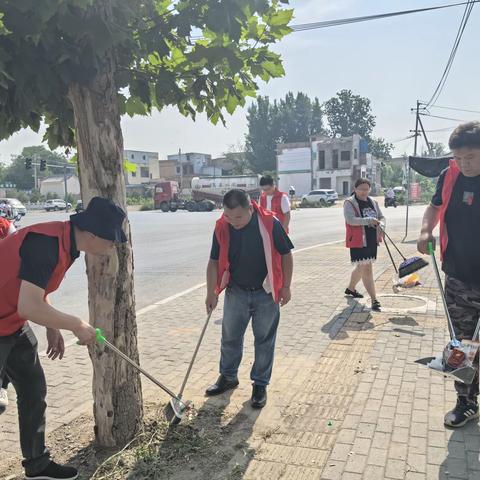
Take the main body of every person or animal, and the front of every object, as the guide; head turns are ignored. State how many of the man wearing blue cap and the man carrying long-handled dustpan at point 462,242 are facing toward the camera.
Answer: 1

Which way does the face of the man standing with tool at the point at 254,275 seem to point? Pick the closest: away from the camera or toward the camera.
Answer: toward the camera

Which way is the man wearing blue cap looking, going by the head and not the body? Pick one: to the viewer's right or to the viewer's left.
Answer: to the viewer's right

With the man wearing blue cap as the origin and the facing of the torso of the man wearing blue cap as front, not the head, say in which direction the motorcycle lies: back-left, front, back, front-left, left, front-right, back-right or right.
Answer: front-left

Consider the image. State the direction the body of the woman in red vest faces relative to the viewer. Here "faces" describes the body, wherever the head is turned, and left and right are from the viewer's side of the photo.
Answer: facing the viewer and to the right of the viewer

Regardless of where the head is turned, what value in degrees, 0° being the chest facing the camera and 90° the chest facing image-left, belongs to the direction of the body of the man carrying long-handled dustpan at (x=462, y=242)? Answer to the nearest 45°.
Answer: approximately 0°

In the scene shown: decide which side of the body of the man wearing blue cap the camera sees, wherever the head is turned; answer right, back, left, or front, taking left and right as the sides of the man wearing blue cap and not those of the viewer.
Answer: right

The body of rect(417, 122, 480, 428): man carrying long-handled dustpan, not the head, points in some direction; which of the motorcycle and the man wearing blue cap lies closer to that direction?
the man wearing blue cap

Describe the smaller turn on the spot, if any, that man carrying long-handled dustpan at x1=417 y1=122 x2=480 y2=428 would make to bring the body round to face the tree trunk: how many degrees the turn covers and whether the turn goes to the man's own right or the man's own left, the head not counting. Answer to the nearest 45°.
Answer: approximately 45° to the man's own right

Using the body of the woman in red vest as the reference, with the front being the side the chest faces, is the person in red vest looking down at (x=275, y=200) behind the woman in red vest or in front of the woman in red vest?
behind

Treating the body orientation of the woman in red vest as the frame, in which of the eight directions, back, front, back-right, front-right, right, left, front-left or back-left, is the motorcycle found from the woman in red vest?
back-left

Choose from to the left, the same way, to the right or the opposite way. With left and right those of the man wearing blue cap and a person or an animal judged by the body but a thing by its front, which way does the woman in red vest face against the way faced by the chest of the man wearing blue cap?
to the right

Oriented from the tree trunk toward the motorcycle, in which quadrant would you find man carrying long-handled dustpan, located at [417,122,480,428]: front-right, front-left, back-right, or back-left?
front-right

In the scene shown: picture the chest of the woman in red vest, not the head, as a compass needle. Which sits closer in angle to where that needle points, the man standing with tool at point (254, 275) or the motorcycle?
the man standing with tool

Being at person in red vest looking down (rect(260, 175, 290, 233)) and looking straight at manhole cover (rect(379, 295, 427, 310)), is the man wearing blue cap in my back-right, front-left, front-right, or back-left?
front-right

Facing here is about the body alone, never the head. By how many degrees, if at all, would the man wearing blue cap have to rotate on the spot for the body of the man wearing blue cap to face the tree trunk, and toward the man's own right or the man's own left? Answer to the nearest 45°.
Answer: approximately 45° to the man's own left

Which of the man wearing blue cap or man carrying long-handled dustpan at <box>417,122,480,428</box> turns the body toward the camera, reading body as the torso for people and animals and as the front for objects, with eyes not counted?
the man carrying long-handled dustpan

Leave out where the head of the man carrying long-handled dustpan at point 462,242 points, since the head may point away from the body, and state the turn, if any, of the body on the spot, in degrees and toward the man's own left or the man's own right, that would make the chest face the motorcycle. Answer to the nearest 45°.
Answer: approximately 180°

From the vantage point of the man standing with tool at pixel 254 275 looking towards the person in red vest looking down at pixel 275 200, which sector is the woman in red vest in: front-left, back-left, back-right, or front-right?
front-right

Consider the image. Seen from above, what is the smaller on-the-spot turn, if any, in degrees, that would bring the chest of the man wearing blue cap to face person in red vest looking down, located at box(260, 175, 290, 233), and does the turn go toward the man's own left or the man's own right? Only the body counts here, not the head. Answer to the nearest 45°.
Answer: approximately 45° to the man's own left
